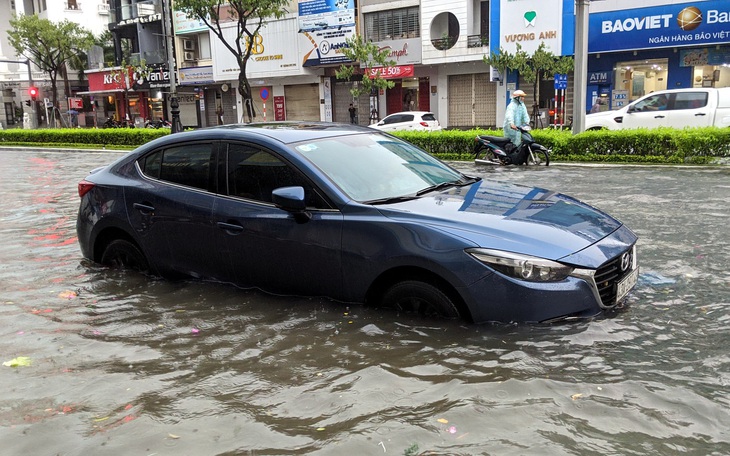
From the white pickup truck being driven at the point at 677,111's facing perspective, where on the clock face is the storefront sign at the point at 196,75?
The storefront sign is roughly at 1 o'clock from the white pickup truck being driven.

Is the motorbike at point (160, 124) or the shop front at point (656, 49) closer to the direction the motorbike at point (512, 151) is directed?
the shop front

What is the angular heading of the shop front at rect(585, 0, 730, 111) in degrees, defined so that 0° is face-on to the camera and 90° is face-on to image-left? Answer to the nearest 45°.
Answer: approximately 0°

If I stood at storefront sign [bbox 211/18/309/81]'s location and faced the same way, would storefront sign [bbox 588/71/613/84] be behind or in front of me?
in front

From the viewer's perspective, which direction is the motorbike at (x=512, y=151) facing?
to the viewer's right

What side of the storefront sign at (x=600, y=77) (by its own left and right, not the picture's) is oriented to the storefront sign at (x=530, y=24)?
right

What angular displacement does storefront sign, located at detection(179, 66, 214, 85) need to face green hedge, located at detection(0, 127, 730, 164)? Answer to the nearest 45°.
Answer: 0° — it already faces it

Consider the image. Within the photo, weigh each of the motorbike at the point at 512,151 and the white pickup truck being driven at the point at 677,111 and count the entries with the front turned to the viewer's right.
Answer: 1

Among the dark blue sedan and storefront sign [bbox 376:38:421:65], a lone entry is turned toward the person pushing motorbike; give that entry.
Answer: the storefront sign

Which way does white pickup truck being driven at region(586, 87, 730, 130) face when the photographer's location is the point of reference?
facing to the left of the viewer

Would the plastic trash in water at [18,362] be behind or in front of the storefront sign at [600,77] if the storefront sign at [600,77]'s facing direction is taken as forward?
in front

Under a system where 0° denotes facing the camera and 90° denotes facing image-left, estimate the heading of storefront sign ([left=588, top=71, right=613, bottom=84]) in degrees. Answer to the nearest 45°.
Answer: approximately 0°

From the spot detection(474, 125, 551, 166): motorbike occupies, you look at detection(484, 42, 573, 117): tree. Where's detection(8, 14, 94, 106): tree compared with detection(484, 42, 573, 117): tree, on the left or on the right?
left
